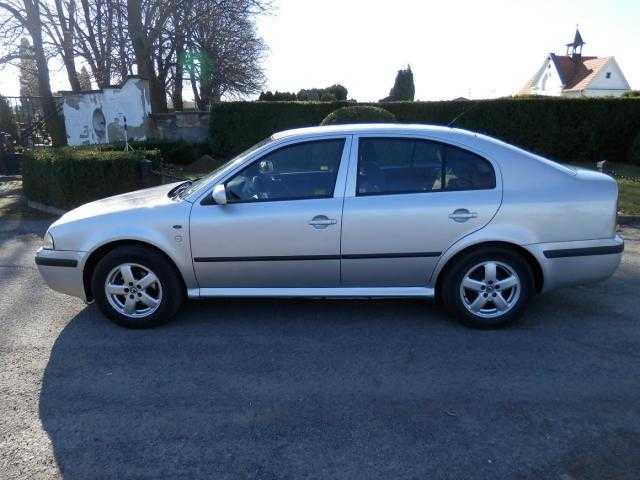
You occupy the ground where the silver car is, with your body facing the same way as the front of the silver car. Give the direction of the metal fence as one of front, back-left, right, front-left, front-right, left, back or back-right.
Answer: front-right

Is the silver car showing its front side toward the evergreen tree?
no

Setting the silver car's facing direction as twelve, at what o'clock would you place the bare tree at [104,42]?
The bare tree is roughly at 2 o'clock from the silver car.

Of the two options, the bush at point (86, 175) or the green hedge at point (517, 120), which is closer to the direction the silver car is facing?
the bush

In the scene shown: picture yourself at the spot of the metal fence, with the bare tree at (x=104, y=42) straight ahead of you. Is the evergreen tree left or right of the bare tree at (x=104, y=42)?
right

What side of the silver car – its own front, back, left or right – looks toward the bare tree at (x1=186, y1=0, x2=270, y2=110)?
right

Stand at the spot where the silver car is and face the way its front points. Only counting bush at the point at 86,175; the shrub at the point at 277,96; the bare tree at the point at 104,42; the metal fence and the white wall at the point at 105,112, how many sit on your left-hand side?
0

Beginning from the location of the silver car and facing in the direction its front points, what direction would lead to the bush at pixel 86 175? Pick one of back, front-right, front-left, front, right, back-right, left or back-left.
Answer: front-right

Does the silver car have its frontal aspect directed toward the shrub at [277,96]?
no

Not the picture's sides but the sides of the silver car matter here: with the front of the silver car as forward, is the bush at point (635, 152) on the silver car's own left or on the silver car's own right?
on the silver car's own right

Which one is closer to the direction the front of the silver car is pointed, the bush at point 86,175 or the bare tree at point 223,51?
the bush

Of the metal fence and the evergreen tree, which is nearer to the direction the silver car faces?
the metal fence

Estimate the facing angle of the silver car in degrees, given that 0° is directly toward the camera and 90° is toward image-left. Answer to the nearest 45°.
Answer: approximately 90°

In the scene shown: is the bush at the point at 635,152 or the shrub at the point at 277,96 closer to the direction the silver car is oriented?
the shrub

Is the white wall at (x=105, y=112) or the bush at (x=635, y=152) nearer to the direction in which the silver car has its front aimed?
the white wall

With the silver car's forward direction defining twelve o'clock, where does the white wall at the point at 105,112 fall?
The white wall is roughly at 2 o'clock from the silver car.

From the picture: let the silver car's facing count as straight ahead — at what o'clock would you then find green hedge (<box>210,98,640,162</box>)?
The green hedge is roughly at 4 o'clock from the silver car.

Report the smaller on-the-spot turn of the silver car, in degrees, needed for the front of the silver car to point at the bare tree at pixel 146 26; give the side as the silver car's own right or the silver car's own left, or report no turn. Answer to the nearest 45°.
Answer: approximately 45° to the silver car's own right
